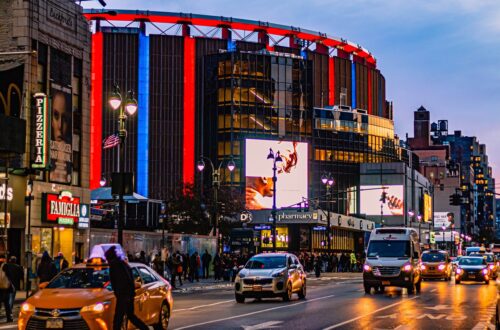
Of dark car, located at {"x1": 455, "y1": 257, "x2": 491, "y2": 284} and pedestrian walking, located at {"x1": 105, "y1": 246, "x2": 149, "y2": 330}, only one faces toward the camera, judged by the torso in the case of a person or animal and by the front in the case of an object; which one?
the dark car

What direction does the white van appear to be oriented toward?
toward the camera

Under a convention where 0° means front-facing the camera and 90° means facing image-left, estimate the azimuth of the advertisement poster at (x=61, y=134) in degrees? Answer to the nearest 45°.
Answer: approximately 315°

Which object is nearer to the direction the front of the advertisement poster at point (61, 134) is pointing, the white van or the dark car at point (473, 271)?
the white van

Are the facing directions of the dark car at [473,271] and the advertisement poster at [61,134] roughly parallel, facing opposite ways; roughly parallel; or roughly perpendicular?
roughly perpendicular

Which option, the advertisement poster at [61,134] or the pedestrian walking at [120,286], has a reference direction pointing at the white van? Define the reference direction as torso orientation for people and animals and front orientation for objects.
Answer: the advertisement poster

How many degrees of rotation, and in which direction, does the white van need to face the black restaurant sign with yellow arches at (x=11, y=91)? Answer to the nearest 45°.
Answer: approximately 90° to its right

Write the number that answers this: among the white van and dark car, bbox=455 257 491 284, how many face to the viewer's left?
0

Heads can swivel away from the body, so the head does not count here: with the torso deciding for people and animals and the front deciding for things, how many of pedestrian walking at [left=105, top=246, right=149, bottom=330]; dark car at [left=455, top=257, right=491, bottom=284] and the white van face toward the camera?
2

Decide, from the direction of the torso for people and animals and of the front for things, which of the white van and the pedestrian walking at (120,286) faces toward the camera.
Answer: the white van

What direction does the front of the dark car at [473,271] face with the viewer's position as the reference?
facing the viewer

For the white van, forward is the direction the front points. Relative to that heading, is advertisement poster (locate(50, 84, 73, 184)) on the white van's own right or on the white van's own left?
on the white van's own right

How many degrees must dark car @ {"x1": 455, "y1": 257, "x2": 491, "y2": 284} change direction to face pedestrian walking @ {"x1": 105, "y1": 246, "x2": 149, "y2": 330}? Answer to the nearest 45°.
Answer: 0° — it already faces them

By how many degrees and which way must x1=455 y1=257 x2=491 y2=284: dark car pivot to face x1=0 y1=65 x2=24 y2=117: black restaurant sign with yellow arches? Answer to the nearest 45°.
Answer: approximately 45° to its right
